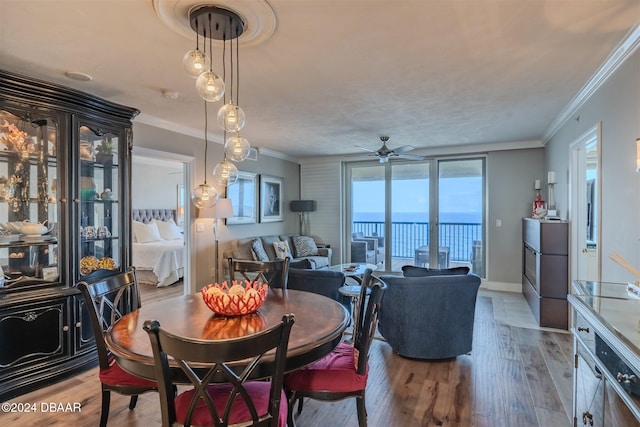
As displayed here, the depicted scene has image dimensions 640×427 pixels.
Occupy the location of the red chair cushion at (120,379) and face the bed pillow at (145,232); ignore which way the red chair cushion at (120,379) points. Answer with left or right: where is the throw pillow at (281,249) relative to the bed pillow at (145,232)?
right

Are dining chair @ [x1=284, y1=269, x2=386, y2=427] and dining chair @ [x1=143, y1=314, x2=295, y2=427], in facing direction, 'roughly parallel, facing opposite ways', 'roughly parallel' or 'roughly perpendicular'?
roughly perpendicular

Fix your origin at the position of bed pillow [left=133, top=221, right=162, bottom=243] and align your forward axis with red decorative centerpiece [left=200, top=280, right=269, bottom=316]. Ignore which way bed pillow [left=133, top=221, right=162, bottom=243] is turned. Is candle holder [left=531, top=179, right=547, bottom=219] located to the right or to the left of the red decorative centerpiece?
left

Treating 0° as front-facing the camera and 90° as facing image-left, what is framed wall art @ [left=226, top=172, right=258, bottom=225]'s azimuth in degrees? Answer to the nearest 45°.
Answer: approximately 315°

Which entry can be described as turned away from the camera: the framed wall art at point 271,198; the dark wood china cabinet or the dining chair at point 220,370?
the dining chair

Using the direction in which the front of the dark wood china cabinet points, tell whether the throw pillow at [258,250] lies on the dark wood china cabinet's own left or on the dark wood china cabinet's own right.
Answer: on the dark wood china cabinet's own left

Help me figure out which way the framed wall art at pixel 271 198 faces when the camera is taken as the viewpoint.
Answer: facing the viewer and to the right of the viewer

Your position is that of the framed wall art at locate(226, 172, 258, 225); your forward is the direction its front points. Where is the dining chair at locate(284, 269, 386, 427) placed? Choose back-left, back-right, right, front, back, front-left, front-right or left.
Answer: front-right

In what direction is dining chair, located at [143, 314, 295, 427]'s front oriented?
away from the camera

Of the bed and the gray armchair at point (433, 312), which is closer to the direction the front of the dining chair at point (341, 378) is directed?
the bed

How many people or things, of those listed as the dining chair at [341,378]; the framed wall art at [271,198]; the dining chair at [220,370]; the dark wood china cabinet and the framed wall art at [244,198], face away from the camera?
1

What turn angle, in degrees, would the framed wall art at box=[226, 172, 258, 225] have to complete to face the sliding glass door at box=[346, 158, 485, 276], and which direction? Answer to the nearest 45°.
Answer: approximately 45° to its left

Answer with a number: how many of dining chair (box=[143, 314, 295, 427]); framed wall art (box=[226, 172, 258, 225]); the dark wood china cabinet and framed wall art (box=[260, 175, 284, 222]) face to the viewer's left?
0

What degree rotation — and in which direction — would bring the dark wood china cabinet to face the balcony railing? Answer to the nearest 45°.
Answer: approximately 45° to its left

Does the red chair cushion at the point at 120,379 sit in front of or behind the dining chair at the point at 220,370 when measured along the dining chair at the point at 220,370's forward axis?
in front

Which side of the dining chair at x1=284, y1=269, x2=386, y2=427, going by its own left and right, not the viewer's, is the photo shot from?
left

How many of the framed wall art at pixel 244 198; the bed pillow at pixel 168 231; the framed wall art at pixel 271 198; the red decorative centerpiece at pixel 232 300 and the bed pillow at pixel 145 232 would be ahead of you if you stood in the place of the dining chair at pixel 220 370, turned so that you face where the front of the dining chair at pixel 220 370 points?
5
